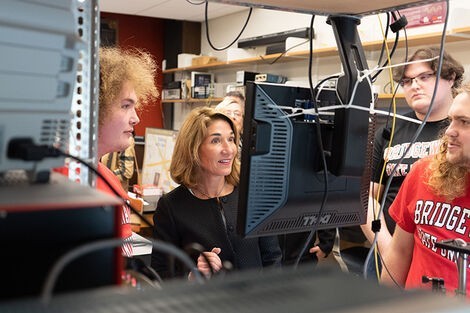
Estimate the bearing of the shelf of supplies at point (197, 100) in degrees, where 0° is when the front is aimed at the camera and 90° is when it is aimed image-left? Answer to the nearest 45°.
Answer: approximately 0°

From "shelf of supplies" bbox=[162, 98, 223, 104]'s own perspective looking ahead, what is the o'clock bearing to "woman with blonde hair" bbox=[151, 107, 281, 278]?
The woman with blonde hair is roughly at 12 o'clock from the shelf of supplies.

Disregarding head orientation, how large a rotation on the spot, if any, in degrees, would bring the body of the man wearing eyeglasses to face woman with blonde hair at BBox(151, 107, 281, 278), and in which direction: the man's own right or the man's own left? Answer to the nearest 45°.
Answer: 0° — they already face them

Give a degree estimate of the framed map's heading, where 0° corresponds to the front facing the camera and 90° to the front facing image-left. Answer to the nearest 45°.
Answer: approximately 0°

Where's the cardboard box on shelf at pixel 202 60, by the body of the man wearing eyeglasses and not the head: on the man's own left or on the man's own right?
on the man's own right

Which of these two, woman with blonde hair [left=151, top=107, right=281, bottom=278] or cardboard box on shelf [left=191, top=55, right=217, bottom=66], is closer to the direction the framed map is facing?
the woman with blonde hair

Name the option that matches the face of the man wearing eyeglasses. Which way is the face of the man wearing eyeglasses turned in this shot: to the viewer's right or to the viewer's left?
to the viewer's left
